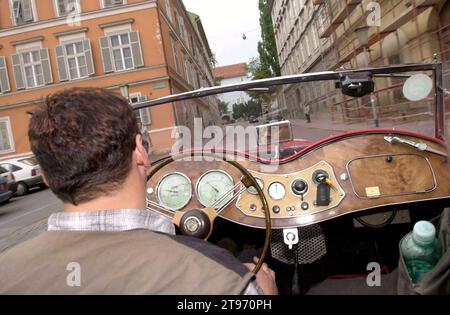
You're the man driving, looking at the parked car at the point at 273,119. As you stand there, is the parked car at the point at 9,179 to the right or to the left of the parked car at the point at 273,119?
left

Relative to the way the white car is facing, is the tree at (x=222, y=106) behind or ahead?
behind
